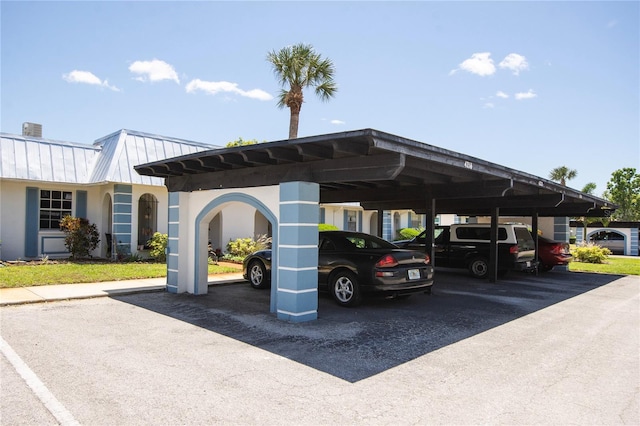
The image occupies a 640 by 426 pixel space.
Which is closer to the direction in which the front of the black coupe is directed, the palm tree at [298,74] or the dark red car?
the palm tree

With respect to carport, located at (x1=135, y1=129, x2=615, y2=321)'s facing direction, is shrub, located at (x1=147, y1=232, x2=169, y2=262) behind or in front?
behind

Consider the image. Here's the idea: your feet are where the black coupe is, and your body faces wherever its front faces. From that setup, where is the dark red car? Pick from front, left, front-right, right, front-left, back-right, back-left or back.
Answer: right

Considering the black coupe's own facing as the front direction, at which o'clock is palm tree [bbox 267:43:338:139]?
The palm tree is roughly at 1 o'clock from the black coupe.

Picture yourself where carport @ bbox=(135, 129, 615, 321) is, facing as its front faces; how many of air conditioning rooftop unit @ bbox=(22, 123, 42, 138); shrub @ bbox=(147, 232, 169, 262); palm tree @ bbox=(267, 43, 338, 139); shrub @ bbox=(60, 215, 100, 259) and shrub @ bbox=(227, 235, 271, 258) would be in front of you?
0

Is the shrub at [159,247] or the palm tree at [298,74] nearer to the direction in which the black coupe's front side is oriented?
the shrub

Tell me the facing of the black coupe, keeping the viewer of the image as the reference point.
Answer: facing away from the viewer and to the left of the viewer

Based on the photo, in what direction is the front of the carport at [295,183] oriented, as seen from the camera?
facing the viewer and to the right of the viewer

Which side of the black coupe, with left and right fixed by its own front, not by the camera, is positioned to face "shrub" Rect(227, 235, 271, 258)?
front

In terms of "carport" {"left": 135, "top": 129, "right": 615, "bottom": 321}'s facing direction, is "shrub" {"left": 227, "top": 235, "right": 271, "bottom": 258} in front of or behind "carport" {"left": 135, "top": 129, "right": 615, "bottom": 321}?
behind

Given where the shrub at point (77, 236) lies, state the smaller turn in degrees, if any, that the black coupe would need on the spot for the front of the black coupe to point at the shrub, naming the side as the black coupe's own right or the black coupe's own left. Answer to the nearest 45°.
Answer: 0° — it already faces it

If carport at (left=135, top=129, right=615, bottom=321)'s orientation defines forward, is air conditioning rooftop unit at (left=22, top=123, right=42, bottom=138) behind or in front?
behind

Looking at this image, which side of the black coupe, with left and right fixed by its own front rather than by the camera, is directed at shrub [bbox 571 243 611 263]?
right
